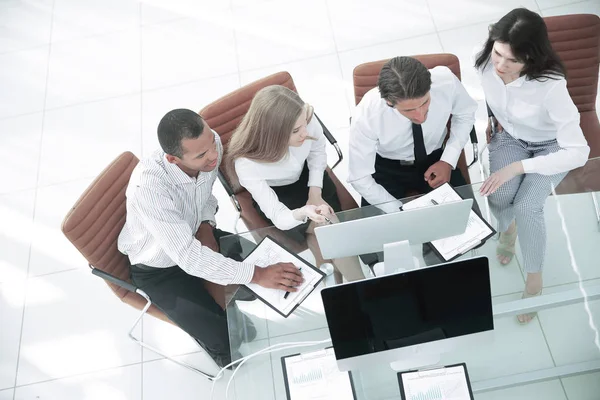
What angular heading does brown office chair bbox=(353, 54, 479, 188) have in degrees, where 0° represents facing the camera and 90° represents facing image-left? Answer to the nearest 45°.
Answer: approximately 0°

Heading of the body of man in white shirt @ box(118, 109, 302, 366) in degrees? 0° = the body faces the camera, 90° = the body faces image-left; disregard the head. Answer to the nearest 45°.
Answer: approximately 315°

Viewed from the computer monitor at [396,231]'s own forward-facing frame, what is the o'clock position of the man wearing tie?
The man wearing tie is roughly at 12 o'clock from the computer monitor.

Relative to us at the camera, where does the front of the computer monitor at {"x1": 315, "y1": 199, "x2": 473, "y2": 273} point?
facing away from the viewer

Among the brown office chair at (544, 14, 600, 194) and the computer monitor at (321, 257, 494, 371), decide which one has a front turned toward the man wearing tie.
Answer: the brown office chair

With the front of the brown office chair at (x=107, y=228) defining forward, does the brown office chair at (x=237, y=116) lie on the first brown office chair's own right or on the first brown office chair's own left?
on the first brown office chair's own left

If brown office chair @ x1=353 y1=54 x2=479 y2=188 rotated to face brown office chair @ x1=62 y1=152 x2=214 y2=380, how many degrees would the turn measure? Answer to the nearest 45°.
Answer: approximately 45° to its right

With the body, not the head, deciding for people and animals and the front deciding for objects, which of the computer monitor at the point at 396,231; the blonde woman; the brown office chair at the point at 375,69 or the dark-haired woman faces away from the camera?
the computer monitor

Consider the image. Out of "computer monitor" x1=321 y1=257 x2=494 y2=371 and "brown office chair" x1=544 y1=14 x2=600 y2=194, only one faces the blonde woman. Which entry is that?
the brown office chair

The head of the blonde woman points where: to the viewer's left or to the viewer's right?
to the viewer's right
